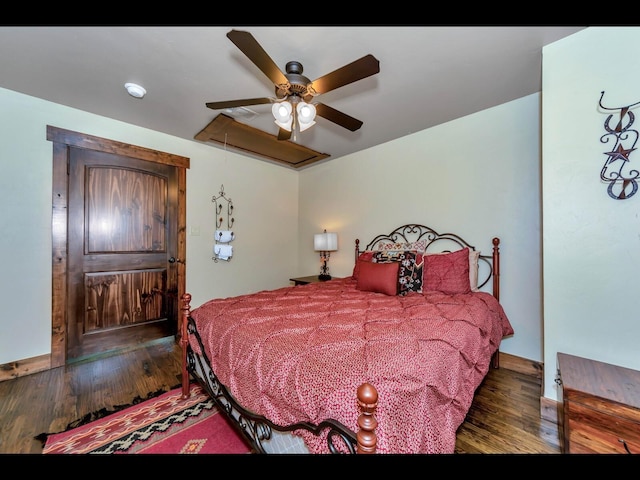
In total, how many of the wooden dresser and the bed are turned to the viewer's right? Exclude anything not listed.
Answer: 0

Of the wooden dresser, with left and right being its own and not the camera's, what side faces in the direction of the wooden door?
front

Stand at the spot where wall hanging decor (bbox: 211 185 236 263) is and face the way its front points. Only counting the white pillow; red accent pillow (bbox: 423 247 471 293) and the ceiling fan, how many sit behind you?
0

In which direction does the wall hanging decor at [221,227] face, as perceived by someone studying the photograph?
facing the viewer and to the right of the viewer

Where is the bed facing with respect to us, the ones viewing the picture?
facing the viewer and to the left of the viewer

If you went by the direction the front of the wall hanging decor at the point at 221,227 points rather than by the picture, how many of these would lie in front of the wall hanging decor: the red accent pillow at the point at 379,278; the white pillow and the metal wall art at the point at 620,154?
3

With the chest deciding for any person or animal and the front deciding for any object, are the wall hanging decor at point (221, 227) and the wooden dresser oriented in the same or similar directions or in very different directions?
very different directions

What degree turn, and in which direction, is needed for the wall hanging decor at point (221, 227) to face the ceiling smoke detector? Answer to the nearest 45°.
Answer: approximately 90° to its right

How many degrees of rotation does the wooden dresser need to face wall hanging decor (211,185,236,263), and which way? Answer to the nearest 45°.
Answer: approximately 45° to its right

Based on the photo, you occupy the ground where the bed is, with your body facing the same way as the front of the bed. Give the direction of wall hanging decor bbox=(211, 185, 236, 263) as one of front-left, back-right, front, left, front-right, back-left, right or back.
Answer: right

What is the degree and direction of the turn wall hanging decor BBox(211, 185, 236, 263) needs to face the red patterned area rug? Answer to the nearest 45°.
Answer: approximately 45° to its right

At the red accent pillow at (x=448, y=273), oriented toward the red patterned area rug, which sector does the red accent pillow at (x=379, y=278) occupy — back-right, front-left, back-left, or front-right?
front-right

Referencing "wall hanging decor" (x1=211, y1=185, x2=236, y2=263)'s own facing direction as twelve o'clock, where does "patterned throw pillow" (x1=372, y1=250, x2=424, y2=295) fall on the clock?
The patterned throw pillow is roughly at 12 o'clock from the wall hanging decor.

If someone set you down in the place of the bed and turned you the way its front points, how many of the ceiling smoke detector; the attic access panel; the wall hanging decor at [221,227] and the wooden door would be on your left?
0

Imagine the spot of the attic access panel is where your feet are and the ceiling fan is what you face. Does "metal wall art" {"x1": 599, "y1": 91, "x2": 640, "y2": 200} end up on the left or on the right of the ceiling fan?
left

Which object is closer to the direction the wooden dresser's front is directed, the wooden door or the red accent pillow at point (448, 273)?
the wooden door

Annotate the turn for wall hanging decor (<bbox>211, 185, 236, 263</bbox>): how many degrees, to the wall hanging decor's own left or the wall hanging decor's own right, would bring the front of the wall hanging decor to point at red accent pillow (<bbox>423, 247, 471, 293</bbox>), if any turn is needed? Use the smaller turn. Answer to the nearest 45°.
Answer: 0° — it already faces it

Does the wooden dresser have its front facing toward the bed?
no

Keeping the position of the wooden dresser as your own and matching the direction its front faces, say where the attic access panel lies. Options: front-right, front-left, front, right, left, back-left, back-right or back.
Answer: front-right

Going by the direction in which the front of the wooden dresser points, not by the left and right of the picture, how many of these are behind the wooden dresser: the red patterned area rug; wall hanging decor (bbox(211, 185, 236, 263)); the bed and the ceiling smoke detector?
0
